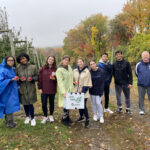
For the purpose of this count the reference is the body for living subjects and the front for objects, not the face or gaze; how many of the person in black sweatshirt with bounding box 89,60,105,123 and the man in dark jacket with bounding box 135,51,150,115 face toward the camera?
2

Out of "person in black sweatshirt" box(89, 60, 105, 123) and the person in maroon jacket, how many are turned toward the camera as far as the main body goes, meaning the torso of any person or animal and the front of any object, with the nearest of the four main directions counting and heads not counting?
2

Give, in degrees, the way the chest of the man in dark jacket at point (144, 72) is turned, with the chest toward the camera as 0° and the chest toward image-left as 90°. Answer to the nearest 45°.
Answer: approximately 0°

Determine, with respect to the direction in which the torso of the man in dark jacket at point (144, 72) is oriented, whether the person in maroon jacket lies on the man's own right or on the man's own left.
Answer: on the man's own right

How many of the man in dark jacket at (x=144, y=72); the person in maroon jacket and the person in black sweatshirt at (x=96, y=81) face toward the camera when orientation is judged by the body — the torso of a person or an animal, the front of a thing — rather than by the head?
3

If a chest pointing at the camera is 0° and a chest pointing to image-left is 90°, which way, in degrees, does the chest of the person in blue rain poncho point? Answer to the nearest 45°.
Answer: approximately 315°

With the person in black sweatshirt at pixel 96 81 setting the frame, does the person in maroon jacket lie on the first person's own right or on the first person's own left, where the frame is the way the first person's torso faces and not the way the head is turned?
on the first person's own right
